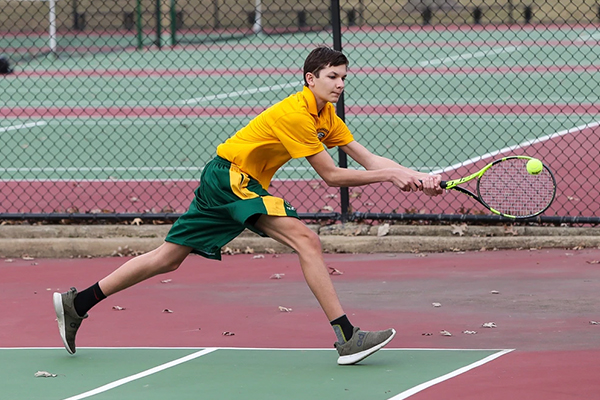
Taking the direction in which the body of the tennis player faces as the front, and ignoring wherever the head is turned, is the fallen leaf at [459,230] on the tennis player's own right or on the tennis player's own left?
on the tennis player's own left

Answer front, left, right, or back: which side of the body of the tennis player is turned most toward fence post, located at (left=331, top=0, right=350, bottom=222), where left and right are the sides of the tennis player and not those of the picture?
left

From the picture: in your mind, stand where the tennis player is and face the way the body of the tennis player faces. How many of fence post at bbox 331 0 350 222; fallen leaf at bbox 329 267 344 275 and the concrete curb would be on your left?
3

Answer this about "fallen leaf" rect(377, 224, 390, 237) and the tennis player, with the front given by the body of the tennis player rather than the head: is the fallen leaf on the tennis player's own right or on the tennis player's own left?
on the tennis player's own left

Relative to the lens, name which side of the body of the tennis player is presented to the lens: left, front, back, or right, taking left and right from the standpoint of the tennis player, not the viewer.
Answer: right

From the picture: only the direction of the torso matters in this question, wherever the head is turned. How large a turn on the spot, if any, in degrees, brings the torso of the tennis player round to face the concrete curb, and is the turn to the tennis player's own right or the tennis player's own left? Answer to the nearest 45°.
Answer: approximately 90° to the tennis player's own left
